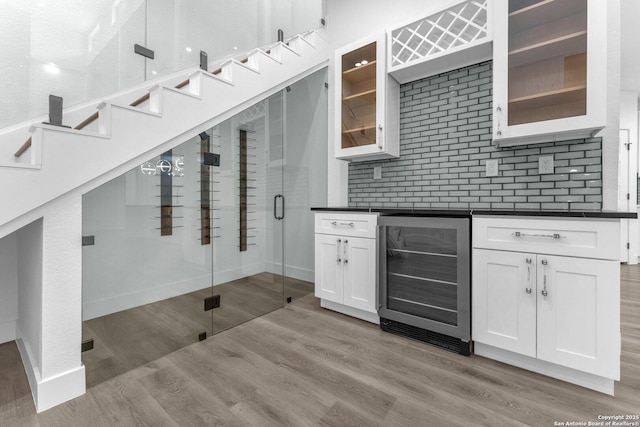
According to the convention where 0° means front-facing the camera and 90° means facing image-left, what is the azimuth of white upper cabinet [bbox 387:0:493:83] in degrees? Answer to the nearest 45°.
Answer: approximately 45°

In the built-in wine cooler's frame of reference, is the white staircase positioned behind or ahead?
ahead

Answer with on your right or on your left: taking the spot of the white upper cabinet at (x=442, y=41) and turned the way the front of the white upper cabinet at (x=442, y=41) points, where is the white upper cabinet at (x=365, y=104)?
on your right

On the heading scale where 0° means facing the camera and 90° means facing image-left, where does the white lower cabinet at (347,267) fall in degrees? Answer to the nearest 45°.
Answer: approximately 45°

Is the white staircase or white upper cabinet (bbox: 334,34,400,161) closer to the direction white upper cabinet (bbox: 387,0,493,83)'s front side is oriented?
the white staircase
